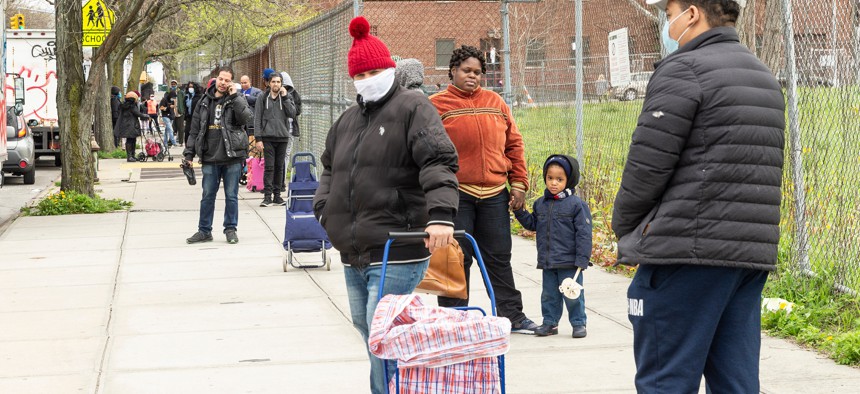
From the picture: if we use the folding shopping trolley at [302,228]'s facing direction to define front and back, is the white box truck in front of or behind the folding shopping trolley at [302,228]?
behind

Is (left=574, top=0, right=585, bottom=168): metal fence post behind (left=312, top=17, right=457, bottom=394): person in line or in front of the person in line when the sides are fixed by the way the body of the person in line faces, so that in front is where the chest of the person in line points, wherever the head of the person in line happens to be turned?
behind

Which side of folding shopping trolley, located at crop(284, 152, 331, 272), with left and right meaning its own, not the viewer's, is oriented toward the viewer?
front

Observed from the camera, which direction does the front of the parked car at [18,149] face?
facing away from the viewer

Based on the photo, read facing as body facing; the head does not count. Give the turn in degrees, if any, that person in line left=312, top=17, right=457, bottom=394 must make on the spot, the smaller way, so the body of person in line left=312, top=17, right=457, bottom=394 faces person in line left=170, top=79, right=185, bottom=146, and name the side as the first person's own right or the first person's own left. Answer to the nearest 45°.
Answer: approximately 135° to the first person's own right

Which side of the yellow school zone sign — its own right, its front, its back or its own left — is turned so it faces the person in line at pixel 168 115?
back

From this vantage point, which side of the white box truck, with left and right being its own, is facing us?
back

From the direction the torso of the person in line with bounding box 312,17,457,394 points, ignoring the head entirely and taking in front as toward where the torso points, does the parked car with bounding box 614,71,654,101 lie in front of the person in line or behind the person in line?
behind

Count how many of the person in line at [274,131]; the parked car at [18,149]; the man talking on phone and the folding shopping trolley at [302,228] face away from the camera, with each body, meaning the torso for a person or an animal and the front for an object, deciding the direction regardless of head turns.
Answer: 1

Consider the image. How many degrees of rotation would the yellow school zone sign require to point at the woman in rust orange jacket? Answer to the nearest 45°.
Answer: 0° — it already faces them

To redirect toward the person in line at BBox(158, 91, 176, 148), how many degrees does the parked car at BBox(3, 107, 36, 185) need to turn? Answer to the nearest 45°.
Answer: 0° — it already faces them

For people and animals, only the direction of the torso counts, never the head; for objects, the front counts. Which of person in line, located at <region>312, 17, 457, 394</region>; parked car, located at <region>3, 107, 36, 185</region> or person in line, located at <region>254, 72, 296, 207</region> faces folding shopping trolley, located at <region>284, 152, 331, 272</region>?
person in line, located at <region>254, 72, 296, 207</region>
